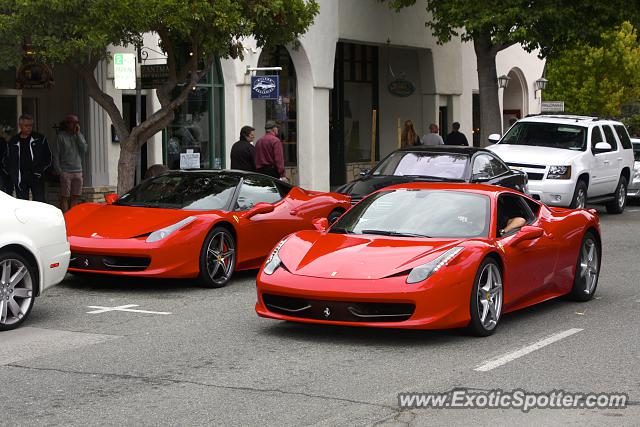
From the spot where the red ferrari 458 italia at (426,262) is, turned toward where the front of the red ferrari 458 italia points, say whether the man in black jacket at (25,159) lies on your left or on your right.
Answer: on your right

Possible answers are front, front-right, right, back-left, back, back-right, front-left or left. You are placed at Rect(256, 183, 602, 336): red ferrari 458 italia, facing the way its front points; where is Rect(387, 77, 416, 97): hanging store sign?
back-right

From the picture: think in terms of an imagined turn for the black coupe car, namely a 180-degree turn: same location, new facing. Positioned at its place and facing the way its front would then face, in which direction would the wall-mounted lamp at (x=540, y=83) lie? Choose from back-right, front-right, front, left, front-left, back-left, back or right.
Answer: front-left

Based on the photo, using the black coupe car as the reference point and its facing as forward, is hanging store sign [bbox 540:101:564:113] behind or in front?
behind

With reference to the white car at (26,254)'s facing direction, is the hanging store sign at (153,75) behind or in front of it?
behind

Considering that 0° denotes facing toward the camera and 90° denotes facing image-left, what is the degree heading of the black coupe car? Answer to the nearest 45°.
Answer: approximately 45°
